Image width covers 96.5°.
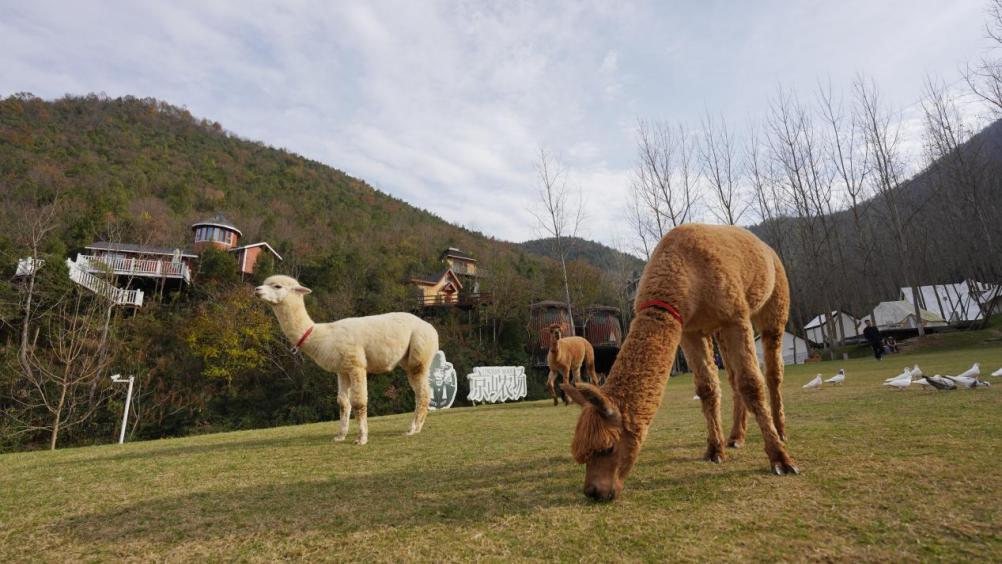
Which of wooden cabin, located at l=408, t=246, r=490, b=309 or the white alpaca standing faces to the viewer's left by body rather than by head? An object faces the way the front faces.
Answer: the white alpaca standing

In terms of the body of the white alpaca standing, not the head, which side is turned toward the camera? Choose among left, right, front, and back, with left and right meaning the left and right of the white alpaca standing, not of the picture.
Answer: left

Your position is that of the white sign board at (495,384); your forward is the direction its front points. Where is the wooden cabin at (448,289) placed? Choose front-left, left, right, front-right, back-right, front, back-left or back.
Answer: back

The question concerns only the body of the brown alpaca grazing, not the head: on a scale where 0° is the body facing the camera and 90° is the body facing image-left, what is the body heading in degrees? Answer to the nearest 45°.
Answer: approximately 45°
